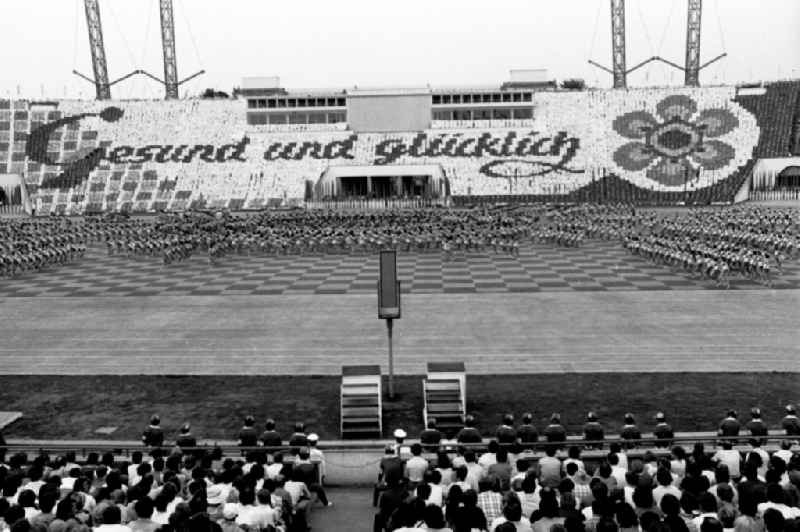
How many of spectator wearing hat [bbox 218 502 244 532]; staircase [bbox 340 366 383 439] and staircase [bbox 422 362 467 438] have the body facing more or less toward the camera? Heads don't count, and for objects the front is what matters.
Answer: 2

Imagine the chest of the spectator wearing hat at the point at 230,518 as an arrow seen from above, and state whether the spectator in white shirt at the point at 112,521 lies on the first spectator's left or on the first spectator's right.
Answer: on the first spectator's left

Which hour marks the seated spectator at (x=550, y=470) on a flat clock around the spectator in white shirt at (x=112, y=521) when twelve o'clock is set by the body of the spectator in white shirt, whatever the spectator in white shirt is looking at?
The seated spectator is roughly at 3 o'clock from the spectator in white shirt.

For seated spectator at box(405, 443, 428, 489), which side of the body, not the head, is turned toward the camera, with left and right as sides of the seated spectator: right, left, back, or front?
back

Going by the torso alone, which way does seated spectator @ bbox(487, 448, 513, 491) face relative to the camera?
away from the camera

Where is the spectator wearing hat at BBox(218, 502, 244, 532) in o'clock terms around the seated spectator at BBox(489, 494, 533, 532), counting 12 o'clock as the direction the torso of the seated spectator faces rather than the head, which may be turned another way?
The spectator wearing hat is roughly at 9 o'clock from the seated spectator.

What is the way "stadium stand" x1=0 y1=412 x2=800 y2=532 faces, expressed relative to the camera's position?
facing away from the viewer

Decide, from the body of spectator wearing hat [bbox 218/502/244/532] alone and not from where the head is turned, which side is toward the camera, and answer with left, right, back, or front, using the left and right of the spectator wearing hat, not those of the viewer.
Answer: back

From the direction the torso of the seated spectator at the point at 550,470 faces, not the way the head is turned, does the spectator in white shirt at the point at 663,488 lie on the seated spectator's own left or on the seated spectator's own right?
on the seated spectator's own right

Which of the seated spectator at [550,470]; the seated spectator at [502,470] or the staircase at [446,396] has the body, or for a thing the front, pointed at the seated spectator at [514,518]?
the staircase

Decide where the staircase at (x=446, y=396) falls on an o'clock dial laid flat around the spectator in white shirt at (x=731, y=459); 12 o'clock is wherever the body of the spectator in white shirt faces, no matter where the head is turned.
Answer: The staircase is roughly at 10 o'clock from the spectator in white shirt.

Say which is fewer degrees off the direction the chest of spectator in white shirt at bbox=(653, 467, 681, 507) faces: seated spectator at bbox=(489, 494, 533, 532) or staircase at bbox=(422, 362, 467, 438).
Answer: the staircase

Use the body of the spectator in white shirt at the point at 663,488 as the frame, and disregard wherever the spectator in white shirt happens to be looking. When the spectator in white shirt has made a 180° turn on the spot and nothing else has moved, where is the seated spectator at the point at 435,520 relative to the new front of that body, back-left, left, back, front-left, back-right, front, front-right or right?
front-right

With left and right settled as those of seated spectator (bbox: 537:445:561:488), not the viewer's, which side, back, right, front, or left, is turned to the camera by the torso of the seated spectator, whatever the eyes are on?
back

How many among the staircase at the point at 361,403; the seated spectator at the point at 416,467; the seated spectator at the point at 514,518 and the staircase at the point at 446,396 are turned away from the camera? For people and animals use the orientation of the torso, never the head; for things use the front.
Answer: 2
